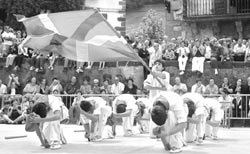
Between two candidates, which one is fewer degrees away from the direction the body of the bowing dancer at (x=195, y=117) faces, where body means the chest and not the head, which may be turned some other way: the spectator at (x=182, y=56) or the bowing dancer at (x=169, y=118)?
the bowing dancer

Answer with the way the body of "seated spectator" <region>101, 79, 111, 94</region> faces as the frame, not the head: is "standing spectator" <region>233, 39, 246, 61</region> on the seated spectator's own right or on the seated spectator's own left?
on the seated spectator's own left

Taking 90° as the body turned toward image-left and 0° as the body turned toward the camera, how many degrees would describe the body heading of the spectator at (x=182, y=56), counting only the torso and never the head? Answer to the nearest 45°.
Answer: approximately 0°

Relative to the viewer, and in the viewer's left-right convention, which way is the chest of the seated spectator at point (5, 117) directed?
facing the viewer and to the right of the viewer

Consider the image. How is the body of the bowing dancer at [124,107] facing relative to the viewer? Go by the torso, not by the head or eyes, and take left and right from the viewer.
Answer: facing the viewer and to the left of the viewer

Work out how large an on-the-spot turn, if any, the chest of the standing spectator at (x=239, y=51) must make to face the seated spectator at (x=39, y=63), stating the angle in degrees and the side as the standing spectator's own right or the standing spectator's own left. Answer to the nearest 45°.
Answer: approximately 90° to the standing spectator's own right

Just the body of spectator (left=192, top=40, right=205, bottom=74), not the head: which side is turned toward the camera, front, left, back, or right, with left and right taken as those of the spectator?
front

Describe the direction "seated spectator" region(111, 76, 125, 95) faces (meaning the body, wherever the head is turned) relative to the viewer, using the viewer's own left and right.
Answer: facing the viewer

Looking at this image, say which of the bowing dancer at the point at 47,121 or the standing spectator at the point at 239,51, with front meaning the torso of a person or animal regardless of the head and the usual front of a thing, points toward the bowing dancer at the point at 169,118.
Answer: the standing spectator

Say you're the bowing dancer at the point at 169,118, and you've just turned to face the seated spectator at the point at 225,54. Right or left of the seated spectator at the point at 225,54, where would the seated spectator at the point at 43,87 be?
left
